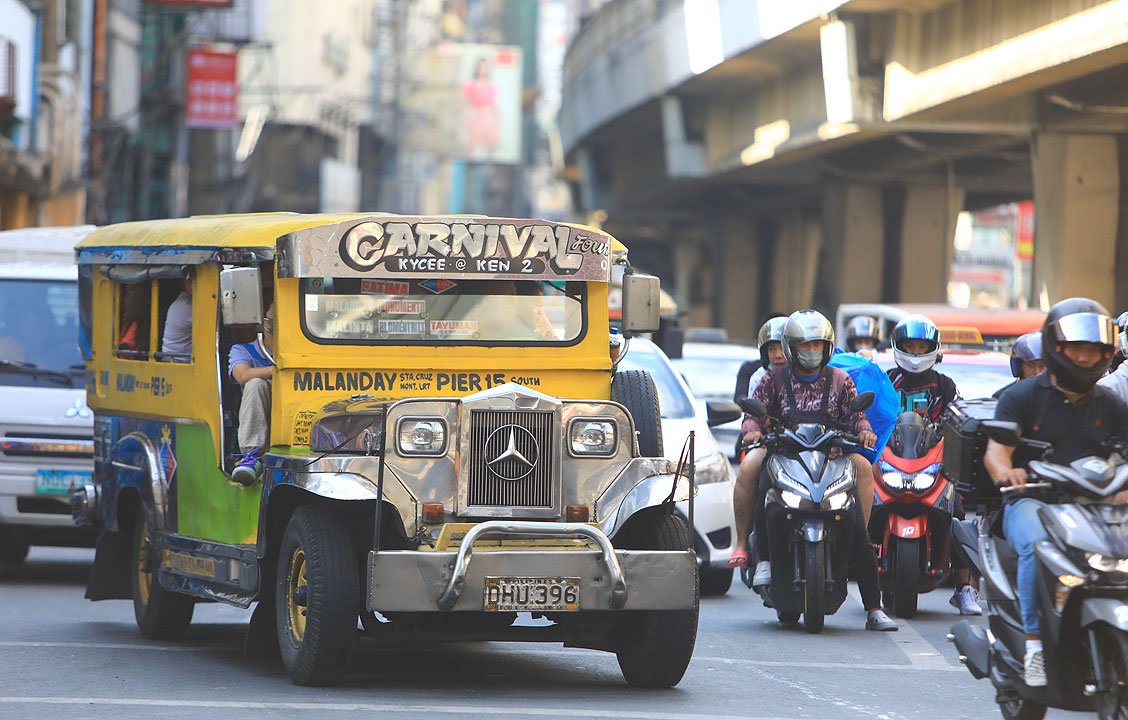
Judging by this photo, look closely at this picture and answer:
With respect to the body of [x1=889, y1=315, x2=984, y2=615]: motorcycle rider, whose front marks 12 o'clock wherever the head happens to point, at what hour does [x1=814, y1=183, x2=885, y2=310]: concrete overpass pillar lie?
The concrete overpass pillar is roughly at 6 o'clock from the motorcycle rider.

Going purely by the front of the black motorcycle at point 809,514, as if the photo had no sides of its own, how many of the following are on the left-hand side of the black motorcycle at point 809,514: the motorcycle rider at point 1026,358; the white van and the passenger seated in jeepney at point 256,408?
1

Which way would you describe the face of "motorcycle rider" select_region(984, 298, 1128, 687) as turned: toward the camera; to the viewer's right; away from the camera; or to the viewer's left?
toward the camera

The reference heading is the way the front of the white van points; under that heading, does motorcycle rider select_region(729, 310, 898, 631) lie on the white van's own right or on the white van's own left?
on the white van's own left

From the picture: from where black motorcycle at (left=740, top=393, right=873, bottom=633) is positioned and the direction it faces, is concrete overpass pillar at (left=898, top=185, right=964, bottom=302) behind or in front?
behind

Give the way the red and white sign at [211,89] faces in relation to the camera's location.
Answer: facing the viewer

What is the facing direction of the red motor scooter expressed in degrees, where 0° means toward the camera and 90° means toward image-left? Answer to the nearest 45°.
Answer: approximately 0°

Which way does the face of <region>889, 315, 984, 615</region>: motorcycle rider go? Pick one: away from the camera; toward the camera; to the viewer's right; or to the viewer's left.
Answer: toward the camera

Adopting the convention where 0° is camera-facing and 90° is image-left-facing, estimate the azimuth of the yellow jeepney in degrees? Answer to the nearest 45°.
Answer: approximately 315°

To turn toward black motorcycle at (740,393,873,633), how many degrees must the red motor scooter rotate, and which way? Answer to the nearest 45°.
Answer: approximately 45° to its right

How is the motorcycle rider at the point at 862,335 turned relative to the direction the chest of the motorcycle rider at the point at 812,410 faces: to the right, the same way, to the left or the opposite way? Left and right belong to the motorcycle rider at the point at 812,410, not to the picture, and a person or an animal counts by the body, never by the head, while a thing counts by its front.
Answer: the same way

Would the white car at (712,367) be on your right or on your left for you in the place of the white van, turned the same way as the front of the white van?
on your left

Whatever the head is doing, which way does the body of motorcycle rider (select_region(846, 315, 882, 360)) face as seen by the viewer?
toward the camera

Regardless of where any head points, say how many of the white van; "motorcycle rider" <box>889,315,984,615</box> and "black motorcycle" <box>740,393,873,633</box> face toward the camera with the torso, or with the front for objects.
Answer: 3

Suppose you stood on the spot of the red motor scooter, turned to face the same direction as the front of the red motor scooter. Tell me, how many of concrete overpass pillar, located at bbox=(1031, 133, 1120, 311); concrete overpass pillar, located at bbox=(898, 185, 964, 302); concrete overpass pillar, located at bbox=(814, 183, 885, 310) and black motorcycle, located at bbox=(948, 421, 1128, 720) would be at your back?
3

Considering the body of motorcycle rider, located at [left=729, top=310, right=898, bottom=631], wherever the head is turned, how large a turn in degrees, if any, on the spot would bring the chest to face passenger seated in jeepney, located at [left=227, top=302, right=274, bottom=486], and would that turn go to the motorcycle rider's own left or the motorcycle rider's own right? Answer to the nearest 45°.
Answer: approximately 45° to the motorcycle rider's own right

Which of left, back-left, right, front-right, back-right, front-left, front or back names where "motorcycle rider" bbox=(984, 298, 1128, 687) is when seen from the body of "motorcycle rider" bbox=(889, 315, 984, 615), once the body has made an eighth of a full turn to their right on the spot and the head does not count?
front-left
